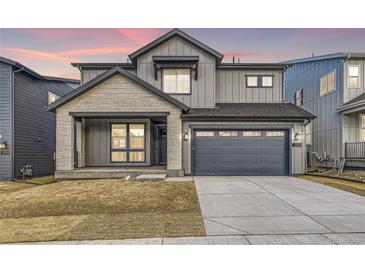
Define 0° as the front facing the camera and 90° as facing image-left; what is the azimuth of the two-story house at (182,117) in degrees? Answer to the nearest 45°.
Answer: approximately 0°

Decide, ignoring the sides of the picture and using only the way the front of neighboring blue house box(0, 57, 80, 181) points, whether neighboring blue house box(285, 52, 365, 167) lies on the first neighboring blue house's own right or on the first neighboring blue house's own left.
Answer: on the first neighboring blue house's own left

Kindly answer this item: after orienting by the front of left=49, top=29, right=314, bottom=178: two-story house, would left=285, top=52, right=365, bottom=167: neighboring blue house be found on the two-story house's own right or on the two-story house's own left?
on the two-story house's own left

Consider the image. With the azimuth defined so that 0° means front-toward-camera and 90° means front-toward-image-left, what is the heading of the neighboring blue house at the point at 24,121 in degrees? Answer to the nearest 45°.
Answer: approximately 45°

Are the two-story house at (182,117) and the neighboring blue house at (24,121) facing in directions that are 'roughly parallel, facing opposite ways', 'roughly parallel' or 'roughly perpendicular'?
roughly parallel

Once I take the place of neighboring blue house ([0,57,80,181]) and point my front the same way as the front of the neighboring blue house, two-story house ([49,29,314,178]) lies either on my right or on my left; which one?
on my left

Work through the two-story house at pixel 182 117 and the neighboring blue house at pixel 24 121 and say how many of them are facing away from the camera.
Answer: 0

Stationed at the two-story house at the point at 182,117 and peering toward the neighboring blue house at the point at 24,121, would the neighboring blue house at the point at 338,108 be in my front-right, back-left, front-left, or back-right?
back-right

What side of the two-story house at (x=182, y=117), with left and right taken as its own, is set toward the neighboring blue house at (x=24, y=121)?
right
